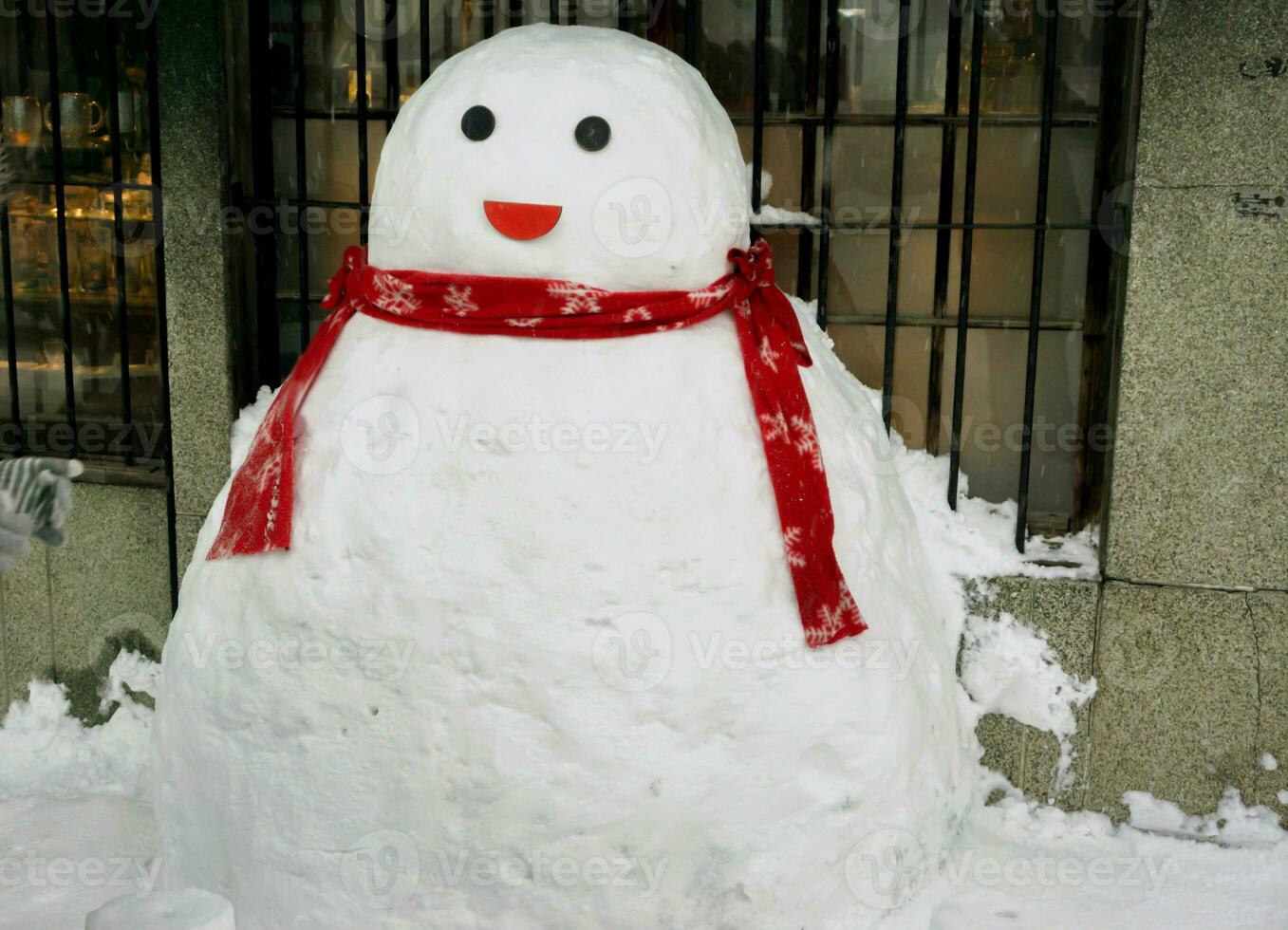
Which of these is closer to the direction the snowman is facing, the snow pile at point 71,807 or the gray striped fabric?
the gray striped fabric

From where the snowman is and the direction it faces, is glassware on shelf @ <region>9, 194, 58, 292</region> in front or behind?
behind

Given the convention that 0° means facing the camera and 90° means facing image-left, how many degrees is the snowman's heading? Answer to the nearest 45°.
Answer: approximately 0°

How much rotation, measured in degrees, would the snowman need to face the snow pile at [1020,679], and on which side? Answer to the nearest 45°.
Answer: approximately 135° to its left

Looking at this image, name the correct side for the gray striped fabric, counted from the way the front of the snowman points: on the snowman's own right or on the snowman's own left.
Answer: on the snowman's own right

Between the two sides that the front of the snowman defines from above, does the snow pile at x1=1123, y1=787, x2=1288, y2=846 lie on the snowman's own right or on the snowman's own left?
on the snowman's own left

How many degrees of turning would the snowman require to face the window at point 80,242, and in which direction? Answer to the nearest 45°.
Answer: approximately 135° to its right
